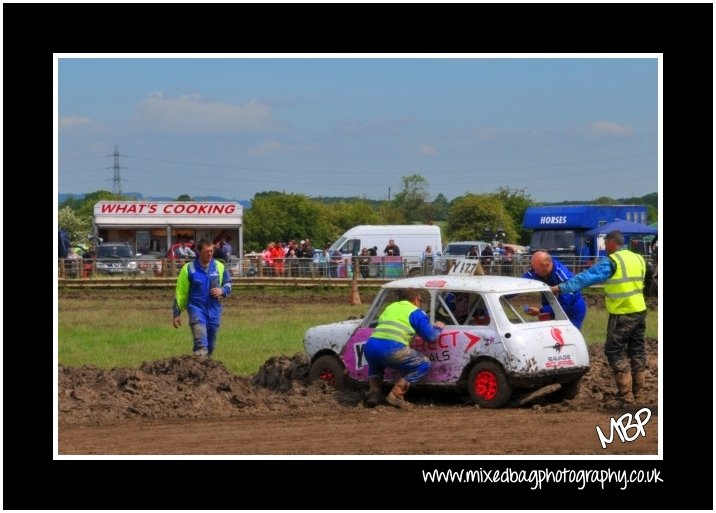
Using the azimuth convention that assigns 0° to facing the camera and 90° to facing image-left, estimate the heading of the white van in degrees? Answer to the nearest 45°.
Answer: approximately 90°

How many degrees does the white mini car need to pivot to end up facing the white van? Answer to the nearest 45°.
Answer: approximately 45° to its right

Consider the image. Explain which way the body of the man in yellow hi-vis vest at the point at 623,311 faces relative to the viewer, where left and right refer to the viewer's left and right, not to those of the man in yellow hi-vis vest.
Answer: facing away from the viewer and to the left of the viewer

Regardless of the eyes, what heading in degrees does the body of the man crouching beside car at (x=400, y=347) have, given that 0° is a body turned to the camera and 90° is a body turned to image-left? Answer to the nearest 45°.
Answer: approximately 225°

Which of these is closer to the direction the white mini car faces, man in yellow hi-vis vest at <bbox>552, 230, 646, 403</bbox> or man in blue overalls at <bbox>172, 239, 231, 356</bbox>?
the man in blue overalls

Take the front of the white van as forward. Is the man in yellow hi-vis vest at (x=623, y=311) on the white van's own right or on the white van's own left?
on the white van's own left

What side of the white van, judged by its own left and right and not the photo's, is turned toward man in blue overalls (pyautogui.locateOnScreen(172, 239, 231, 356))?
left

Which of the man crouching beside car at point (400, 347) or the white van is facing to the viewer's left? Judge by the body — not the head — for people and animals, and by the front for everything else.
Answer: the white van

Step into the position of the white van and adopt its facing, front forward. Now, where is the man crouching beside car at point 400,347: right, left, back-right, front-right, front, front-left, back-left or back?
left

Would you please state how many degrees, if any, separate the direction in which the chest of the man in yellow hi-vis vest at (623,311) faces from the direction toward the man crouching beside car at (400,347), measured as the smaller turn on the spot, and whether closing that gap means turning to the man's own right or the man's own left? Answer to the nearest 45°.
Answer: approximately 45° to the man's own left

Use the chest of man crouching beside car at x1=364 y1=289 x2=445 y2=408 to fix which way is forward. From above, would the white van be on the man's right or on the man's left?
on the man's left

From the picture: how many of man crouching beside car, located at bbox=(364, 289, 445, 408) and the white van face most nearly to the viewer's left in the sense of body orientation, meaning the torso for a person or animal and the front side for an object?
1

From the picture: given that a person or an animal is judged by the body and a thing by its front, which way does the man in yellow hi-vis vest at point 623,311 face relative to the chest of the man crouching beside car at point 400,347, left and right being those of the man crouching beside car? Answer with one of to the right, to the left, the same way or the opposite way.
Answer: to the left
